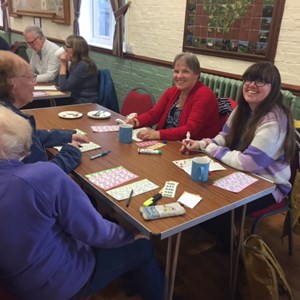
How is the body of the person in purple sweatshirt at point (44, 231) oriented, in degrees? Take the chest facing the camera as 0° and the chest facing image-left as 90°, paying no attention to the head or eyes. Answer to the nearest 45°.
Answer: approximately 225°

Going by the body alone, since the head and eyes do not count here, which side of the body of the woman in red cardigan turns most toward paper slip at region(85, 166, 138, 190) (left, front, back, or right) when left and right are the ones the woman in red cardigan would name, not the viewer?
front

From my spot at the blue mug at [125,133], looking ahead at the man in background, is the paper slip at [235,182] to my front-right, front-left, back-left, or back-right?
back-right

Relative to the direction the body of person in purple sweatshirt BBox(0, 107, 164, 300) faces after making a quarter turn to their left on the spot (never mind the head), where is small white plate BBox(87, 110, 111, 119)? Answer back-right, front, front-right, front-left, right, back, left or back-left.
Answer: front-right

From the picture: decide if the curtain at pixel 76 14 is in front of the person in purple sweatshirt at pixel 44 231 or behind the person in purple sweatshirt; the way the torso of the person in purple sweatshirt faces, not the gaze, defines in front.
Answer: in front

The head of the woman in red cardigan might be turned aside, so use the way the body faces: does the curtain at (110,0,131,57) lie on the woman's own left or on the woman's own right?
on the woman's own right

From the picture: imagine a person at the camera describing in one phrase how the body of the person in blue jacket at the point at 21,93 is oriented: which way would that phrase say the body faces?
to the viewer's right

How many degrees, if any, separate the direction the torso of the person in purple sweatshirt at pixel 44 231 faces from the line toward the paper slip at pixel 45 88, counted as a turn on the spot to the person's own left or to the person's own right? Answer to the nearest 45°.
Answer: approximately 45° to the person's own left

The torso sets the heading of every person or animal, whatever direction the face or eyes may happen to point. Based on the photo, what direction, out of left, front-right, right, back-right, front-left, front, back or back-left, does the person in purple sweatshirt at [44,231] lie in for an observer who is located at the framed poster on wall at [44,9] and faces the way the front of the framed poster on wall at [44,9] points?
front-left

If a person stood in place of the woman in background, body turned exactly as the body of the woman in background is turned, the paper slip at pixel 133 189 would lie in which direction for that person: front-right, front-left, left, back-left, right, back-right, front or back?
left

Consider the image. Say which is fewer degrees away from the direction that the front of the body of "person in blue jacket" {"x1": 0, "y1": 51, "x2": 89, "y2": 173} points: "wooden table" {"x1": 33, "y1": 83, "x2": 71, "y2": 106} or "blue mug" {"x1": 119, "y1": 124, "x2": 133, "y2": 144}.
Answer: the blue mug

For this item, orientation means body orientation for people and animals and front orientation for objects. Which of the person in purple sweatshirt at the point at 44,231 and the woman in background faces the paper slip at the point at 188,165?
the person in purple sweatshirt

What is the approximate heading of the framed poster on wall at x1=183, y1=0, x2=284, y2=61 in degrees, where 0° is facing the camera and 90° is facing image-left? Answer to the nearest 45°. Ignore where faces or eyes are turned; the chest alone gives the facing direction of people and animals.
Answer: approximately 45°

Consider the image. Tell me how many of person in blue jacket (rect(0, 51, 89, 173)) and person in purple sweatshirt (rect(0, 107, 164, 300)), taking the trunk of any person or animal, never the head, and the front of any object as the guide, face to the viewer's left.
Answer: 0

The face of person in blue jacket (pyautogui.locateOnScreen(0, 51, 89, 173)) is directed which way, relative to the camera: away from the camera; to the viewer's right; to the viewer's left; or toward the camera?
to the viewer's right

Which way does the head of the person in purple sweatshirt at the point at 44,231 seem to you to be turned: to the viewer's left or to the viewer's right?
to the viewer's right
